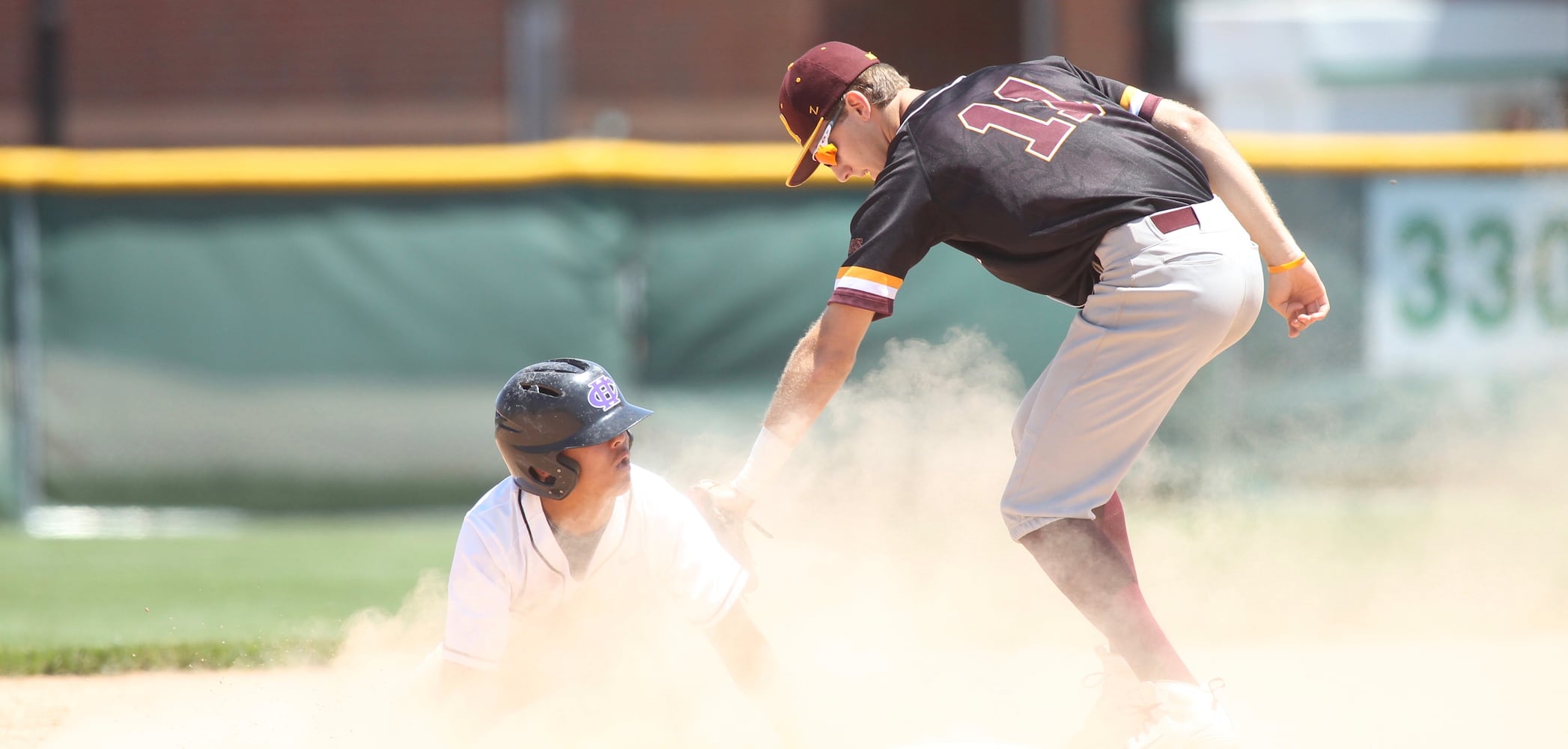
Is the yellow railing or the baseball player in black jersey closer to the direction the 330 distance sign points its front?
the baseball player in black jersey

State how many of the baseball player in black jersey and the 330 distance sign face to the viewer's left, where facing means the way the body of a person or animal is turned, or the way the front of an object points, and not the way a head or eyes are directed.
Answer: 1

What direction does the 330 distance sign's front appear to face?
toward the camera

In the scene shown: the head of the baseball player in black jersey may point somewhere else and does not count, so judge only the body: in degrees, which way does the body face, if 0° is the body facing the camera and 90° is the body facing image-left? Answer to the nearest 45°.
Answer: approximately 90°

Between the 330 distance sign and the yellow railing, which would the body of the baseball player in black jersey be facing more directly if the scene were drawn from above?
the yellow railing

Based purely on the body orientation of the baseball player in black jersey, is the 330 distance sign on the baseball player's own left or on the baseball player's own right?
on the baseball player's own right

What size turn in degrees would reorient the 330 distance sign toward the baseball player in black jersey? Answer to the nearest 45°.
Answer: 0° — it already faces them

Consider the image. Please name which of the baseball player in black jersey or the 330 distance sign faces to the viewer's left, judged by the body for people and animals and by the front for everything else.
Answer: the baseball player in black jersey

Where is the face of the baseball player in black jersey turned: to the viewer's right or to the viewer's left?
to the viewer's left

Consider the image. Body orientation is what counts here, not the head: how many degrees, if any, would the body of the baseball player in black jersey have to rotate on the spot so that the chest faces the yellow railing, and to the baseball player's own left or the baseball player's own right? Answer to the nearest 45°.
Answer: approximately 45° to the baseball player's own right
